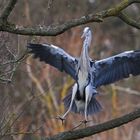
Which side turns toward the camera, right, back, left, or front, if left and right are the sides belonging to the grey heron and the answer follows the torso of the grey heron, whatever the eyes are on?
front

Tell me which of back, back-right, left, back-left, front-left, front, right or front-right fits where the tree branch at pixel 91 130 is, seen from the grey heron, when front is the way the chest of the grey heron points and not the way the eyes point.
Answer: front
